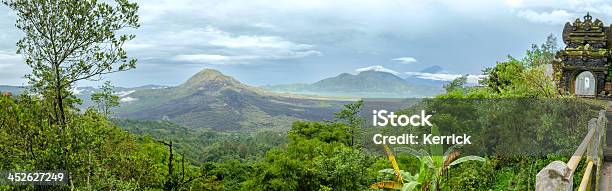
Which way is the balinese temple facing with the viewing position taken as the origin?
facing the viewer

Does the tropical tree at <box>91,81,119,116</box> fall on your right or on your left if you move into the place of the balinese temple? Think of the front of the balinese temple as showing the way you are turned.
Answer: on your right
